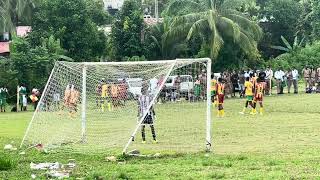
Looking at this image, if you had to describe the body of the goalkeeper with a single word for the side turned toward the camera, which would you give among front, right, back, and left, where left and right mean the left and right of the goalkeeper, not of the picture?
back

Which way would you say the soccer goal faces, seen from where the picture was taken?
facing away from the viewer and to the right of the viewer

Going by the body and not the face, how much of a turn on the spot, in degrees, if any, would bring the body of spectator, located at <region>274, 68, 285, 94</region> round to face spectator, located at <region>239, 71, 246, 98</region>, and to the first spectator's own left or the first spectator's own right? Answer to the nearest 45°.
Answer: approximately 45° to the first spectator's own right

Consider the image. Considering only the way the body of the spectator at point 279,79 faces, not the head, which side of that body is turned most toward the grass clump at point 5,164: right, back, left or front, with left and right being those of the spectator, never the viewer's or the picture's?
front

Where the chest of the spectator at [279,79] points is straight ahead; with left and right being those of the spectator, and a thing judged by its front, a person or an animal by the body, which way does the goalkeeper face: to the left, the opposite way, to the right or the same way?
the opposite way

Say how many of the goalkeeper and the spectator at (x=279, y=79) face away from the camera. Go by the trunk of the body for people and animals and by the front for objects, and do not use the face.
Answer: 1

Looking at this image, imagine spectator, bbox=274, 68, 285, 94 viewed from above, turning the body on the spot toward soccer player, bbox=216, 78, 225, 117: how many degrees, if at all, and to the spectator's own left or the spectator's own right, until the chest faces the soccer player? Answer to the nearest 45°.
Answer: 0° — they already face them

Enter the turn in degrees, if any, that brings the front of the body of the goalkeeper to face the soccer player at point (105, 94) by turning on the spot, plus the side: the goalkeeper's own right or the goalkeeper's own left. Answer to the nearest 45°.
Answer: approximately 45° to the goalkeeper's own left

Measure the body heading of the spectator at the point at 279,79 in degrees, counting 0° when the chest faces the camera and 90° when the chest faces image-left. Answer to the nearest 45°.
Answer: approximately 0°

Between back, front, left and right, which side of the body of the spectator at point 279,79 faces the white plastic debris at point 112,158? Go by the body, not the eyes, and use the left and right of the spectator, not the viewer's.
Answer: front
